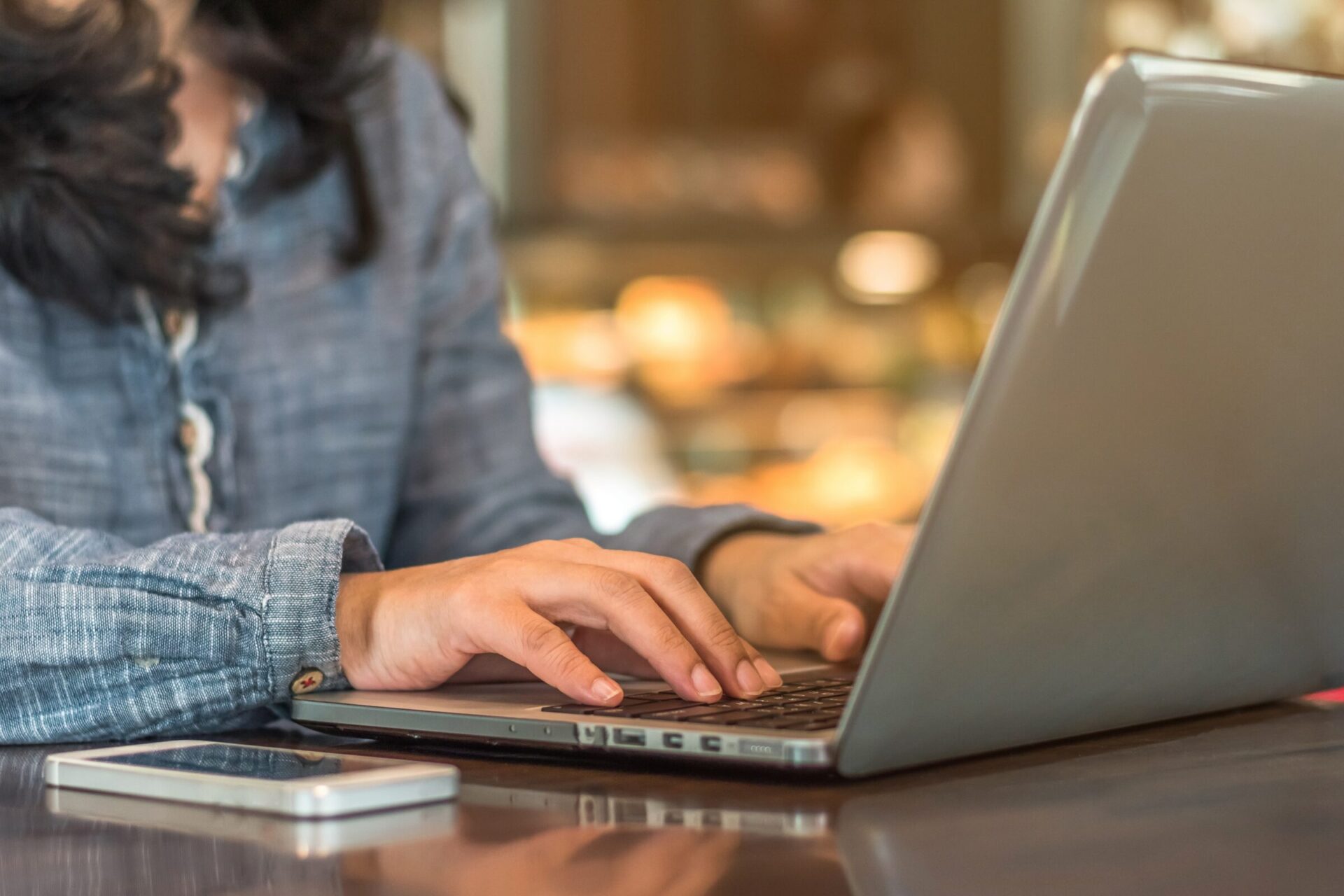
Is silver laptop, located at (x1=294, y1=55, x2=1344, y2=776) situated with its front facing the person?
yes

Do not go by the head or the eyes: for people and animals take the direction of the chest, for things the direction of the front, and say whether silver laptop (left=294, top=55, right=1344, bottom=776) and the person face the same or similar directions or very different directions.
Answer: very different directions

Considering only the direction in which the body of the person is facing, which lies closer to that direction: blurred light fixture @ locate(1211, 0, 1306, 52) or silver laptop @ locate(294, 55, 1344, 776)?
the silver laptop

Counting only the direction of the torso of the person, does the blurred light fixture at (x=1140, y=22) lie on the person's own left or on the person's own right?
on the person's own left

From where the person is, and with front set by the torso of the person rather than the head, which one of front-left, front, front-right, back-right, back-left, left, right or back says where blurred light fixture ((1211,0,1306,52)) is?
left

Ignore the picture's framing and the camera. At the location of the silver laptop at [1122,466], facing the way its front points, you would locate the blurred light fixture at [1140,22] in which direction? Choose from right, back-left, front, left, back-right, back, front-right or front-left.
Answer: front-right

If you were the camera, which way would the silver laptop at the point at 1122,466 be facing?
facing away from the viewer and to the left of the viewer

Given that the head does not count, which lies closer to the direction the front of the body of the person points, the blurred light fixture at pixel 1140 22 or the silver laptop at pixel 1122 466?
the silver laptop

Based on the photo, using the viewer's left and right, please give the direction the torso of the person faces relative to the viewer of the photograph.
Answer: facing the viewer and to the right of the viewer
